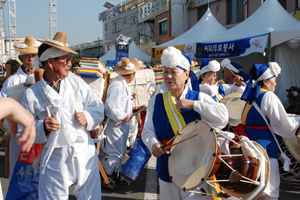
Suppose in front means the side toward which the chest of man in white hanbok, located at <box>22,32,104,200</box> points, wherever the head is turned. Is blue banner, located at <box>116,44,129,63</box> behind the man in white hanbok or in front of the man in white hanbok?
behind

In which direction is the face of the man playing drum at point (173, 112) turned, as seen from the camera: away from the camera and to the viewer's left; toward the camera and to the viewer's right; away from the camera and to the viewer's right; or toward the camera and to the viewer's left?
toward the camera and to the viewer's left

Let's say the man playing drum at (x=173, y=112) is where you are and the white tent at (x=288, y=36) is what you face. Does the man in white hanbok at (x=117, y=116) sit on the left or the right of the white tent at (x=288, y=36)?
left

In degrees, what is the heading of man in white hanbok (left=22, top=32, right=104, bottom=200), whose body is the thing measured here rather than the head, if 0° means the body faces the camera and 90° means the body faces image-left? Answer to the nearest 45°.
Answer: approximately 0°
